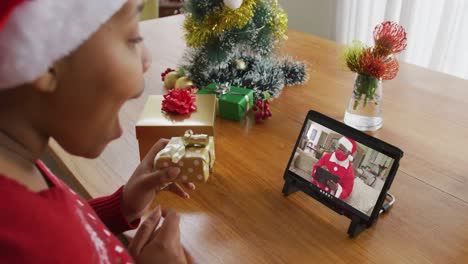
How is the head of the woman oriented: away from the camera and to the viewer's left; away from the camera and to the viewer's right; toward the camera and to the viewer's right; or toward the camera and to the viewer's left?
away from the camera and to the viewer's right

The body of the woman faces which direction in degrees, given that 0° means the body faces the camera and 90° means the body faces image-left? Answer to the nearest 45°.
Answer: approximately 270°

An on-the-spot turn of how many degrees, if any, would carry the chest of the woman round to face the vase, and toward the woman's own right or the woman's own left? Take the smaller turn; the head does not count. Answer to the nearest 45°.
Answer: approximately 45° to the woman's own left
